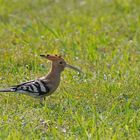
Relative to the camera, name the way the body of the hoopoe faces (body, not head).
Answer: to the viewer's right
